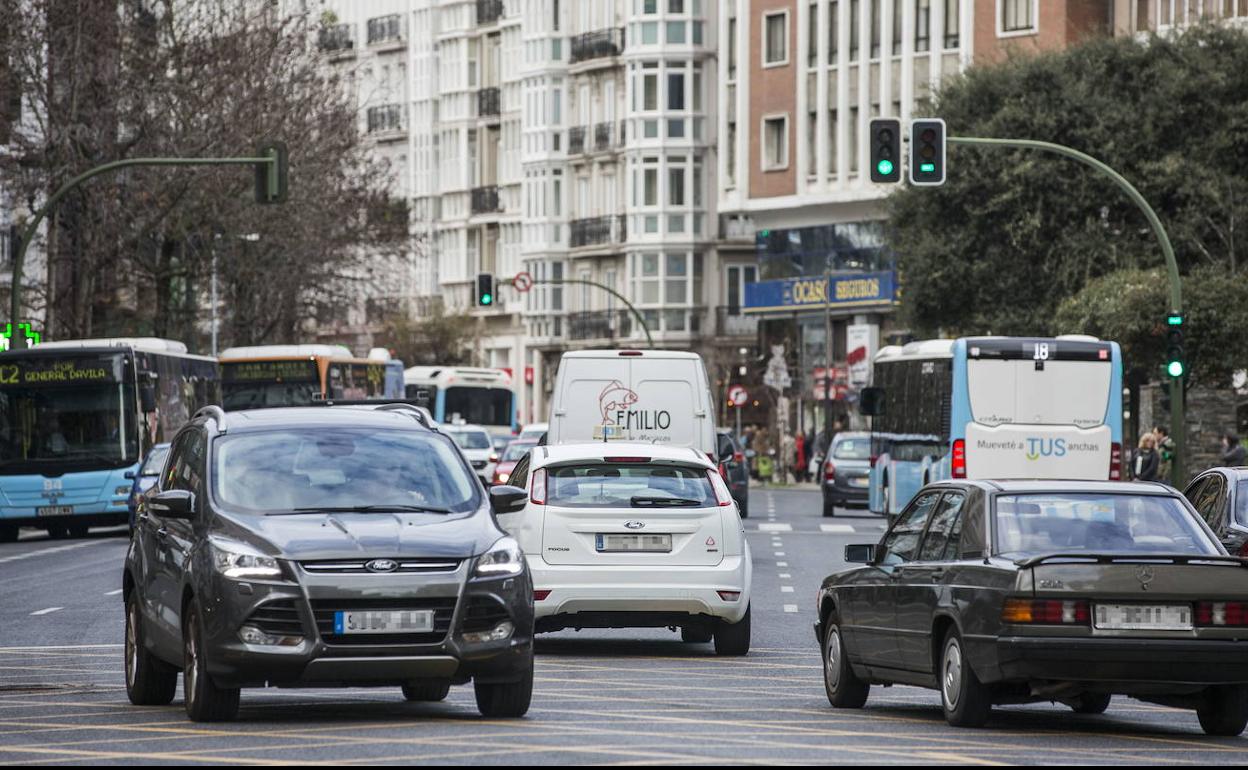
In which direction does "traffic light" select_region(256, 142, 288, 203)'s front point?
away from the camera

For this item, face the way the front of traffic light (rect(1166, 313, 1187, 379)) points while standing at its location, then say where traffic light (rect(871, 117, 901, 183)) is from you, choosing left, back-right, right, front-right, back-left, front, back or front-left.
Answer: front-right

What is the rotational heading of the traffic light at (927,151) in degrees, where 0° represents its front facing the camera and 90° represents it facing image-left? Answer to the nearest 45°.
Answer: approximately 0°

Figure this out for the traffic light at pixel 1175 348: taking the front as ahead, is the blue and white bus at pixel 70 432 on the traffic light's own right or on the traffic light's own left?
on the traffic light's own right

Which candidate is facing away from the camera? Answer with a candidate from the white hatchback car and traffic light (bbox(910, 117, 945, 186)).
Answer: the white hatchback car

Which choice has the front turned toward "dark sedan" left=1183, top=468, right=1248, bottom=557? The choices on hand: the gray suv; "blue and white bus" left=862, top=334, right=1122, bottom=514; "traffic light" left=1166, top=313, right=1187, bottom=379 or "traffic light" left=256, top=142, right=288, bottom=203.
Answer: "traffic light" left=1166, top=313, right=1187, bottom=379

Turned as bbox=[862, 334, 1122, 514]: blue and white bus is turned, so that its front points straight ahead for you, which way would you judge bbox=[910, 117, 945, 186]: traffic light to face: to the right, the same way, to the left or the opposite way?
the opposite way

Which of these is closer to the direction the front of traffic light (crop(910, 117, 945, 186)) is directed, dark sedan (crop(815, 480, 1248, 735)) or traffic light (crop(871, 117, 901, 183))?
the dark sedan

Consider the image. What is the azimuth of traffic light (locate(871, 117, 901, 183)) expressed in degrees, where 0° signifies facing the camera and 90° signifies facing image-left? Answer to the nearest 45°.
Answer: approximately 0°

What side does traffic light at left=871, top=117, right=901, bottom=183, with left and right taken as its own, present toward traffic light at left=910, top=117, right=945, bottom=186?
left

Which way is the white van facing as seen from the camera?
away from the camera
